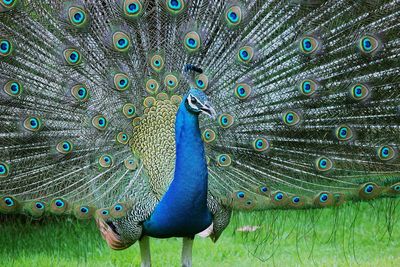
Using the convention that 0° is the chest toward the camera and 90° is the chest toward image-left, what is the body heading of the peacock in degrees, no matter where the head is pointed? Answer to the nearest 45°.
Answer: approximately 315°
